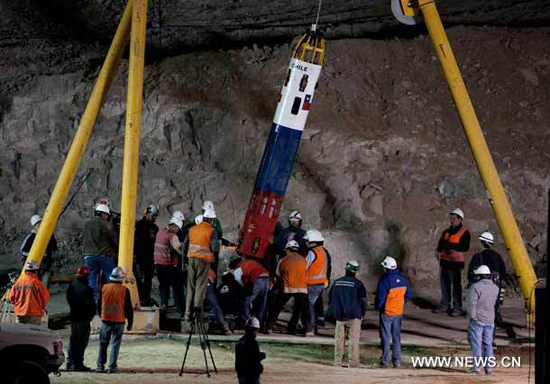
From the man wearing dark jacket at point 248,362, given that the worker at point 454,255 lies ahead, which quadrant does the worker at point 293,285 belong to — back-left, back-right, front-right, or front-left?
front-left

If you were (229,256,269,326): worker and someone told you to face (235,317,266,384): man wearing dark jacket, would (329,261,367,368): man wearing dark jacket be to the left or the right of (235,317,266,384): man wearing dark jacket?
left

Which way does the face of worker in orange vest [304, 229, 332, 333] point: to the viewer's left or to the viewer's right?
to the viewer's left

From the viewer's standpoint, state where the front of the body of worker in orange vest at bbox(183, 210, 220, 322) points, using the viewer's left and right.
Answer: facing away from the viewer and to the right of the viewer

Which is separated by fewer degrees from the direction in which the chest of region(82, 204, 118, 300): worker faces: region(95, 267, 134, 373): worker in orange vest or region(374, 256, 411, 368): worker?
the worker

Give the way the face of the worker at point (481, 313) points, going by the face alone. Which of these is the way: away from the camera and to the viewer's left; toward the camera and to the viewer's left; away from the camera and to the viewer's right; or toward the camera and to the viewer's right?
away from the camera and to the viewer's left

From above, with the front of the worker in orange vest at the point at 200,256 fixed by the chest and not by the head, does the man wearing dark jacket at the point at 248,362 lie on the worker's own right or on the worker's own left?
on the worker's own right

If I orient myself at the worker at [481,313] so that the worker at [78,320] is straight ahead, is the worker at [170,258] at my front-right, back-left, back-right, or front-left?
front-right

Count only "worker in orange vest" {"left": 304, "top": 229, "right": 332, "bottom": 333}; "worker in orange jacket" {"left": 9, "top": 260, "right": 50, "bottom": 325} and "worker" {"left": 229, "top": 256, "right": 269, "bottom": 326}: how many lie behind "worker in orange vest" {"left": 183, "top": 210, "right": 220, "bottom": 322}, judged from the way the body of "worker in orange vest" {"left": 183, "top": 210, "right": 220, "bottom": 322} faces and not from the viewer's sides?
1

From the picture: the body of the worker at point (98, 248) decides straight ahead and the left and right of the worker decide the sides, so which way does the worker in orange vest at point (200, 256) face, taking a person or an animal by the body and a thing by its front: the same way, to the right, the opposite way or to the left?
the same way

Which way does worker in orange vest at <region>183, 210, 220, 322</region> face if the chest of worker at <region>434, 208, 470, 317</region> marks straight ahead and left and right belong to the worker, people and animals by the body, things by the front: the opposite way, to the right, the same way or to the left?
the opposite way

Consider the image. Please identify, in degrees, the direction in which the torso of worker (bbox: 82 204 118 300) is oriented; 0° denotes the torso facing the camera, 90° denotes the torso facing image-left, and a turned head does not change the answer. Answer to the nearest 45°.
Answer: approximately 225°

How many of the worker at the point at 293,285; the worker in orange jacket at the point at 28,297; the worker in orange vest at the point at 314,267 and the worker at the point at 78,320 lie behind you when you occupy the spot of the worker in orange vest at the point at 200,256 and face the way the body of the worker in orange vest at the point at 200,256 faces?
2

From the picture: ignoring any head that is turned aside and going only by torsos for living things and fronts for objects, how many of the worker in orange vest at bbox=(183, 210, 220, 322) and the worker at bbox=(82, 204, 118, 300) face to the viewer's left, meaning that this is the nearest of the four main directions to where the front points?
0

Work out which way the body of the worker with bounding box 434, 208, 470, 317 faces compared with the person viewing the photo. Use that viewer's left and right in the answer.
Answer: facing the viewer and to the left of the viewer
